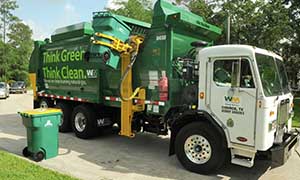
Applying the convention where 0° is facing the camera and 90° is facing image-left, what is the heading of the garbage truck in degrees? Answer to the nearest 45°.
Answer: approximately 315°

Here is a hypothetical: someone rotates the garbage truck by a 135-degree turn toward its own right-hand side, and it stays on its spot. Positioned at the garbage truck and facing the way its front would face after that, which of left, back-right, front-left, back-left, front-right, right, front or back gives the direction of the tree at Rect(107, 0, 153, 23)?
right

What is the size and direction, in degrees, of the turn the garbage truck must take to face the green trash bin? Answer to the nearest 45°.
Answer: approximately 135° to its right
